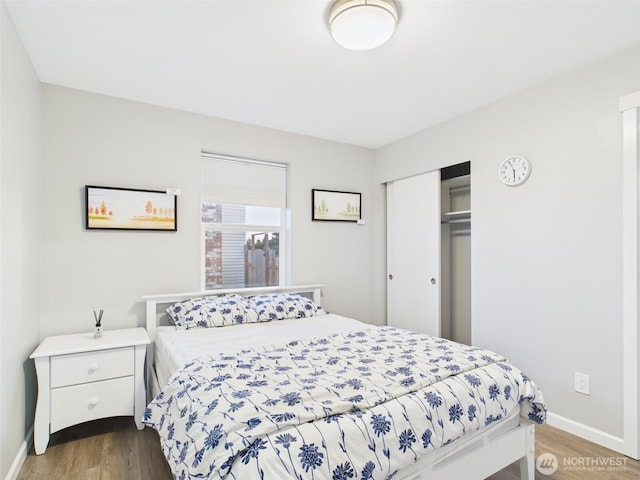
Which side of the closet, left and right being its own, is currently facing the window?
front

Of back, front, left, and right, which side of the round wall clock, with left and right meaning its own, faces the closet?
right

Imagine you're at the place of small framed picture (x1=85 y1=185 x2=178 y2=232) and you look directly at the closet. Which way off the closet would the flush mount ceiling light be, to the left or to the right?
right

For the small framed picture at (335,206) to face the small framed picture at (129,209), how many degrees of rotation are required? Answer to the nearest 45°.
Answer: approximately 90° to its right

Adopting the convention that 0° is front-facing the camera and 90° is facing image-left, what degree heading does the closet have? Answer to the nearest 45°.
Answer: approximately 45°

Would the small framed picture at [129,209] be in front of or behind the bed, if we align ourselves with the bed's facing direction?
behind

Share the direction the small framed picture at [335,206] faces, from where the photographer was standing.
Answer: facing the viewer and to the right of the viewer

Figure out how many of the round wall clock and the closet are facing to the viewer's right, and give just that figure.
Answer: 0

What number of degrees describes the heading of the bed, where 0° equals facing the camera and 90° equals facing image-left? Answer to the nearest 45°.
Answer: approximately 315°

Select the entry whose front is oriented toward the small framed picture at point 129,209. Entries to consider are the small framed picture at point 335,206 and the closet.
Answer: the closet

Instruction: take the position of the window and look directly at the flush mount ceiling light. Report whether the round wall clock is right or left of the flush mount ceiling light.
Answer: left

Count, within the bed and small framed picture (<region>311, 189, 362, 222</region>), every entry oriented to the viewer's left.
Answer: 0

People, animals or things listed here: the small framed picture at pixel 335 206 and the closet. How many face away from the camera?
0

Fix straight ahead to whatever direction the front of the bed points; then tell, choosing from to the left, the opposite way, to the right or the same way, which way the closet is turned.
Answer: to the right
